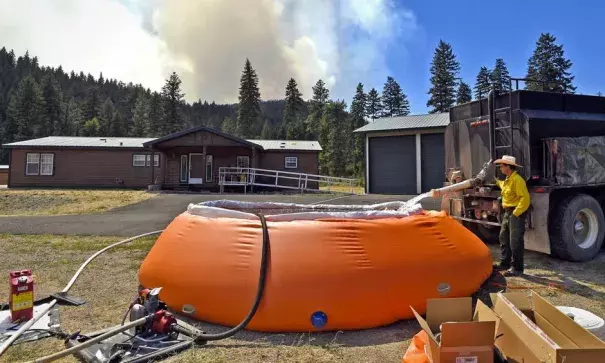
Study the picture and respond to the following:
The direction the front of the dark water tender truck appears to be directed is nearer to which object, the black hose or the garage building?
the garage building

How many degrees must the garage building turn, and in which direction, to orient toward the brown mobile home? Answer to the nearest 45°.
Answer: approximately 90° to its right

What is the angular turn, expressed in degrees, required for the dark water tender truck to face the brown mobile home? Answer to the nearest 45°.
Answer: approximately 135° to its left

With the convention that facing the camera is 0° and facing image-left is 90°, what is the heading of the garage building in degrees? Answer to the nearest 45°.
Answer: approximately 0°

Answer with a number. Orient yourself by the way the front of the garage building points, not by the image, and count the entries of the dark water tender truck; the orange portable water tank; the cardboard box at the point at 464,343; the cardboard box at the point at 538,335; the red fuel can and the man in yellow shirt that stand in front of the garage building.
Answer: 6

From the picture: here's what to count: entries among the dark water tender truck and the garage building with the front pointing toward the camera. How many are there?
1

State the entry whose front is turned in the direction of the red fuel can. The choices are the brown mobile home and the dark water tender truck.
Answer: the brown mobile home

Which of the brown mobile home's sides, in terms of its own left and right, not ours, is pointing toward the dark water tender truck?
front

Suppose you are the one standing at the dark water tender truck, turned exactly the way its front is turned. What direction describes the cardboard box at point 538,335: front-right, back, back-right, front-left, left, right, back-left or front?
back-right

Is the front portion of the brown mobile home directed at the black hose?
yes

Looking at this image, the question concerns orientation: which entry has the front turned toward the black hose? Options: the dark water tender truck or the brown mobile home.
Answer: the brown mobile home

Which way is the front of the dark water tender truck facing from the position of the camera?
facing away from the viewer and to the right of the viewer

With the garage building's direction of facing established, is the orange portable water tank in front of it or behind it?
in front

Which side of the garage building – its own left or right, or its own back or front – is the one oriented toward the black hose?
front
